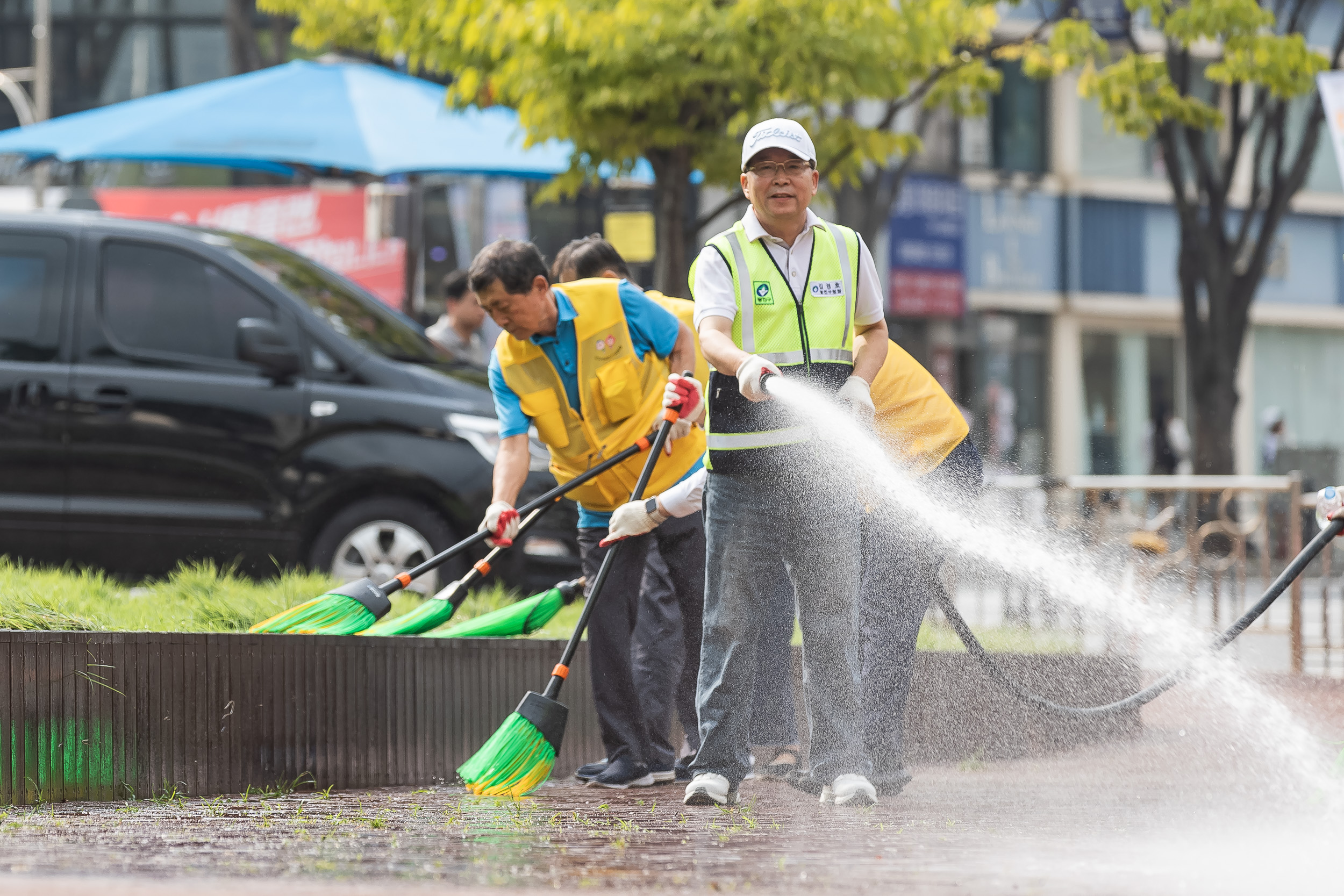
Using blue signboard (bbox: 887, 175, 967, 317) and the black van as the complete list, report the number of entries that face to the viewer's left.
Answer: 0

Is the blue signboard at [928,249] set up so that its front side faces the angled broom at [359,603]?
yes

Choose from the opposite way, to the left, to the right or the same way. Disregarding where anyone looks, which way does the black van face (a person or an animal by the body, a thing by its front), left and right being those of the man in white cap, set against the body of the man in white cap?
to the left

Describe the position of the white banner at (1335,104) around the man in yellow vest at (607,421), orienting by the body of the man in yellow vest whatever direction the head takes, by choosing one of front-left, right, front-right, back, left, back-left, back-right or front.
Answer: back

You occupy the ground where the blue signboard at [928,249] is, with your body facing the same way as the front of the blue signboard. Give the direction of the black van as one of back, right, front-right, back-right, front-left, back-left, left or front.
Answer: front

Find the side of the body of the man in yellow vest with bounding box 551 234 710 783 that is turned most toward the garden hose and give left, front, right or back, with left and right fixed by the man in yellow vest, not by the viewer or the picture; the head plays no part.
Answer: back

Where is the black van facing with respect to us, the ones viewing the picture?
facing to the right of the viewer

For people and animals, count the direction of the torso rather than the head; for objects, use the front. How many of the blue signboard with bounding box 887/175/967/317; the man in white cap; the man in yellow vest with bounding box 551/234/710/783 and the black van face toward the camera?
2

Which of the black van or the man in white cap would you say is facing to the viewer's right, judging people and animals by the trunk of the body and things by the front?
the black van

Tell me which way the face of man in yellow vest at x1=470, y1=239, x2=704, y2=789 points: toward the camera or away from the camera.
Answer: toward the camera

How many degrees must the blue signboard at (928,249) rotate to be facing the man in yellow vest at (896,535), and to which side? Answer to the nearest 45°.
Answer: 0° — it already faces them

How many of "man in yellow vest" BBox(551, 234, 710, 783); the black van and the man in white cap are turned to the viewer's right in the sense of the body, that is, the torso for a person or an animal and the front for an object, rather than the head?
1

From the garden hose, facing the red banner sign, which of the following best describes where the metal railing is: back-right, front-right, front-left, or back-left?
front-right

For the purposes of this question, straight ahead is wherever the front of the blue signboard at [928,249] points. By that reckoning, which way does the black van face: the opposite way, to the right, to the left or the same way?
to the left

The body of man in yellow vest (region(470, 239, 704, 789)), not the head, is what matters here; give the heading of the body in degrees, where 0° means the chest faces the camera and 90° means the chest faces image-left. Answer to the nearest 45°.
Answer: approximately 45°

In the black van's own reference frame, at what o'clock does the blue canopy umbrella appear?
The blue canopy umbrella is roughly at 9 o'clock from the black van.

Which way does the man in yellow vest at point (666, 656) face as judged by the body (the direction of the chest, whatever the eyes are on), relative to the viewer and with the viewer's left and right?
facing to the left of the viewer

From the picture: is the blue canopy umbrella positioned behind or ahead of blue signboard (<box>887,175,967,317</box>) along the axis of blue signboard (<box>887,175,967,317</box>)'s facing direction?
ahead

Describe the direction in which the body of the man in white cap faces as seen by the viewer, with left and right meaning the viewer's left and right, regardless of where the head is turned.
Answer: facing the viewer

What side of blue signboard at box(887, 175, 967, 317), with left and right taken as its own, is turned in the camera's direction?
front
